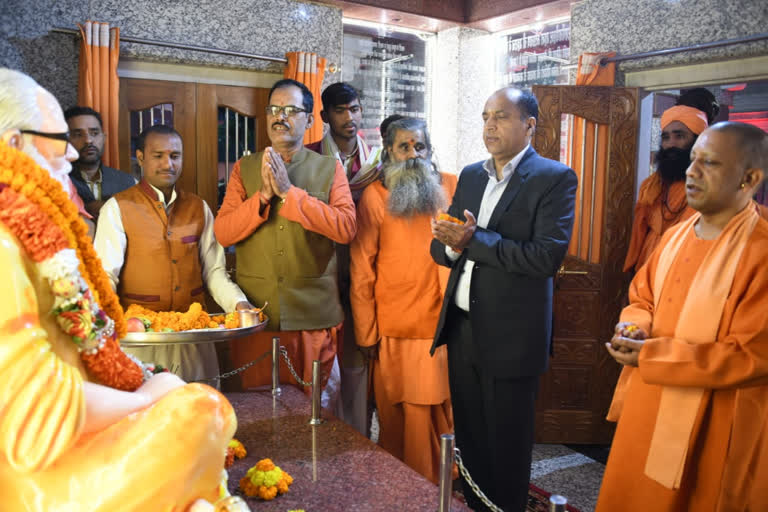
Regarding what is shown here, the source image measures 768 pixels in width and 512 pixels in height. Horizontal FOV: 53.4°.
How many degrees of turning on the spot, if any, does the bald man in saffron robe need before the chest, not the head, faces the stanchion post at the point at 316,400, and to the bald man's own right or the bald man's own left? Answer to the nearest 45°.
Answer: approximately 45° to the bald man's own right

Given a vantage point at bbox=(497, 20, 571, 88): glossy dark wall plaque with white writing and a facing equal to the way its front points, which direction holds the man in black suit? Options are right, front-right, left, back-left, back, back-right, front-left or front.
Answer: front-left

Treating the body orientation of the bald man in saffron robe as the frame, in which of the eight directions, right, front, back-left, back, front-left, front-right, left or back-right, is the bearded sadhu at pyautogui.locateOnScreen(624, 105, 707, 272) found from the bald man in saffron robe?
back-right

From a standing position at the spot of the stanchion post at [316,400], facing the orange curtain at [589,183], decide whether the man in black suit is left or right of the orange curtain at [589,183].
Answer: right

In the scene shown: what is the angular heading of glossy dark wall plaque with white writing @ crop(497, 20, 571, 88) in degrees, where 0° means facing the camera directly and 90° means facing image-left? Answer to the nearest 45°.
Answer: approximately 45°

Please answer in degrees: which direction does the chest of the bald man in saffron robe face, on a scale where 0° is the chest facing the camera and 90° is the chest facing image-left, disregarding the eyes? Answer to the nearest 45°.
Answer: approximately 45°

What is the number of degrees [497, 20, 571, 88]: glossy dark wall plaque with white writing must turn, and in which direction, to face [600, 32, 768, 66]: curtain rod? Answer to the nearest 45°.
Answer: approximately 90° to its left

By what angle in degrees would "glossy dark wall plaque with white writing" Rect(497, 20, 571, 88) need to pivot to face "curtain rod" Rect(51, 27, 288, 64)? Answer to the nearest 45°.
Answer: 0° — it already faces it
